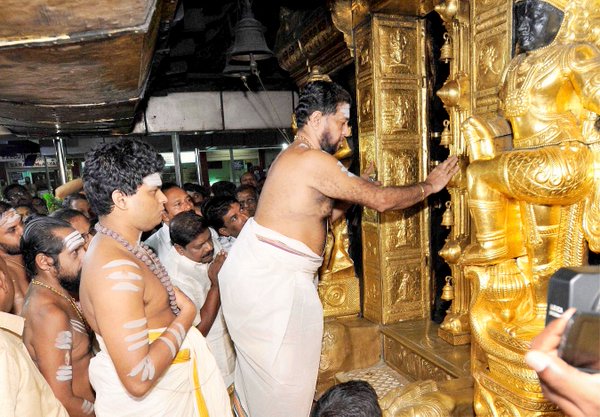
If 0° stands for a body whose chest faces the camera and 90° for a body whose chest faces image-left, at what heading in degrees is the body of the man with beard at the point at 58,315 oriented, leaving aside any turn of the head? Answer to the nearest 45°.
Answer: approximately 270°

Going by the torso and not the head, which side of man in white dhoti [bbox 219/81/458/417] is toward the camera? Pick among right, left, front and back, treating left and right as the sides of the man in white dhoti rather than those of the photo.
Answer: right

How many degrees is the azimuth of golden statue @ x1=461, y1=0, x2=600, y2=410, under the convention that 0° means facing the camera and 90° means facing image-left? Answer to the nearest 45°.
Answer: approximately 45°

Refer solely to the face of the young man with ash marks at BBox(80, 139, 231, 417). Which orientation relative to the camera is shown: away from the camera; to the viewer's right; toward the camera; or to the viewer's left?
to the viewer's right

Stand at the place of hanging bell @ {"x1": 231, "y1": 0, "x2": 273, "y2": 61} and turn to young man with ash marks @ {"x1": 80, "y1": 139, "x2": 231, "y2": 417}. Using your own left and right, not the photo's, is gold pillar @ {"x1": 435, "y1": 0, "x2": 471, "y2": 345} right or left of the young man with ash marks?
left

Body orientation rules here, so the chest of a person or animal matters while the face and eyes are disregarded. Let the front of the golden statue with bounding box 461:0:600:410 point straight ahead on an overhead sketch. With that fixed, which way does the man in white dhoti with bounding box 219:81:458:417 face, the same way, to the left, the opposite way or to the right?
the opposite way

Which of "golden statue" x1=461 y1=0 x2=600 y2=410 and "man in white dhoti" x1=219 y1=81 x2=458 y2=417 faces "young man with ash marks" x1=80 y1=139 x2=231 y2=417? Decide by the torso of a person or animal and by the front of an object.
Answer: the golden statue

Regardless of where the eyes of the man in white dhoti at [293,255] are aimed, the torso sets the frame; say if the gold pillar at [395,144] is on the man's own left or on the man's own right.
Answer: on the man's own left

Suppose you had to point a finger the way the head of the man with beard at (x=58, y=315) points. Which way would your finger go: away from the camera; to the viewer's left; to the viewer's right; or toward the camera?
to the viewer's right

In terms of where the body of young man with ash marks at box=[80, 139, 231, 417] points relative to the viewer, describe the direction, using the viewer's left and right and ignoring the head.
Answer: facing to the right of the viewer

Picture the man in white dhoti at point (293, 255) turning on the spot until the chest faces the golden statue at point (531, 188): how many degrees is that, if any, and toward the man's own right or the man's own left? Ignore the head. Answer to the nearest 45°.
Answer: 0° — they already face it

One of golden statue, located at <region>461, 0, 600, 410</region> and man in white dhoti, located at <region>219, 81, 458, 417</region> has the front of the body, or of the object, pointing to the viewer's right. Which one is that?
the man in white dhoti
